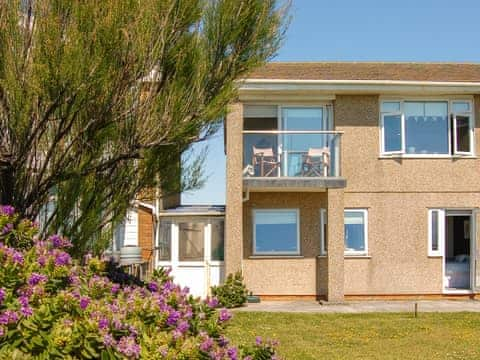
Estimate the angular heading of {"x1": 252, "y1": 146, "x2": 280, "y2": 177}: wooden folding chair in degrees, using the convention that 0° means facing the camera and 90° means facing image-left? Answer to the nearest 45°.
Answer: approximately 315°

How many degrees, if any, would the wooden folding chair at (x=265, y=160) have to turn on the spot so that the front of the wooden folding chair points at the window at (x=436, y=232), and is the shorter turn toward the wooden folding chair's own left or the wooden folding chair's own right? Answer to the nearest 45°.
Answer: approximately 45° to the wooden folding chair's own left

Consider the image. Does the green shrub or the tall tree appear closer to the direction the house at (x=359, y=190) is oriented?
the tall tree

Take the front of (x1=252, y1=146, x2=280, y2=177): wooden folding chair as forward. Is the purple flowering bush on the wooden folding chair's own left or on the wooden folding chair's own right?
on the wooden folding chair's own right

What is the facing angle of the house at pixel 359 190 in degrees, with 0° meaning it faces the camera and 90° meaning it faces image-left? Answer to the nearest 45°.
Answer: approximately 0°

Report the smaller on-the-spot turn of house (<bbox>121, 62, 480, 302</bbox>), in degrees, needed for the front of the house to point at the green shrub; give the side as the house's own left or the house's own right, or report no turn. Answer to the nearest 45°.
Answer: approximately 45° to the house's own right
